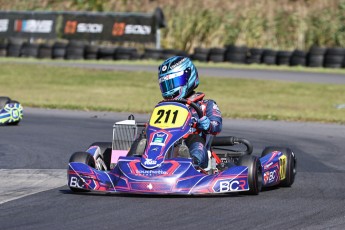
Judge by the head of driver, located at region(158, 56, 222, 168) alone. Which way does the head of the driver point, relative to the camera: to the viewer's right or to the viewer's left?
to the viewer's left

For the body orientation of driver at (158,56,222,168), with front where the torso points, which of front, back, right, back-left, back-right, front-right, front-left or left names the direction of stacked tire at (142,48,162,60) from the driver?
back-right

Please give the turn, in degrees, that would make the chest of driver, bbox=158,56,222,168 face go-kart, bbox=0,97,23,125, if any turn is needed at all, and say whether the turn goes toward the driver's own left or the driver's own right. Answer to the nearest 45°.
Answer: approximately 90° to the driver's own right

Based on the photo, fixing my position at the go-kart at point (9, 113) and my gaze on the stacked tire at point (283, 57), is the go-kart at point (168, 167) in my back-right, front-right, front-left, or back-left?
back-right

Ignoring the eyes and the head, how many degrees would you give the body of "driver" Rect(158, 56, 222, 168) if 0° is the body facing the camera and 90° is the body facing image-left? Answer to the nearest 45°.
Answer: approximately 45°
